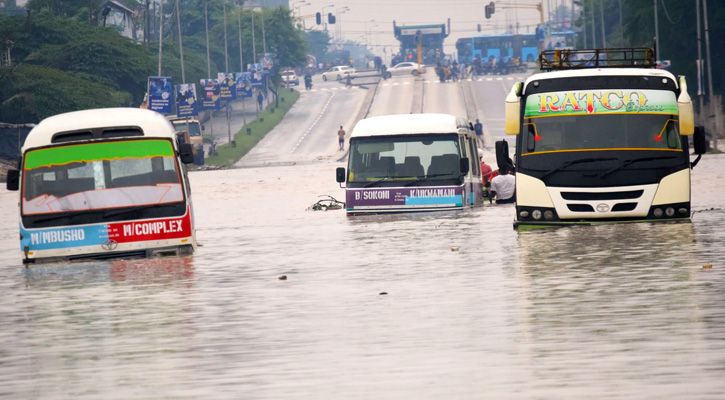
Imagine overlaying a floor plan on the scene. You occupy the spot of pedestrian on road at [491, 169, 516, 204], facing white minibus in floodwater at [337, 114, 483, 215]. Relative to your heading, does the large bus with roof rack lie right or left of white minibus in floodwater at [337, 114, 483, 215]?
left

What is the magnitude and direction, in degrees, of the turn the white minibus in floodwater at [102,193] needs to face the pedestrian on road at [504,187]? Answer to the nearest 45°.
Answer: approximately 135° to its left

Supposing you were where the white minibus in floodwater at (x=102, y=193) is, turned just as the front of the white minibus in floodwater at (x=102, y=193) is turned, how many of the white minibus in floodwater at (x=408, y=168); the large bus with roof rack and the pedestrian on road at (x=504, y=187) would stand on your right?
0

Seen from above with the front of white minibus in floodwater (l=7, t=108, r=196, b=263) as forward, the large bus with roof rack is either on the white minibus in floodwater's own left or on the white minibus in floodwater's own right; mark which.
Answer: on the white minibus in floodwater's own left

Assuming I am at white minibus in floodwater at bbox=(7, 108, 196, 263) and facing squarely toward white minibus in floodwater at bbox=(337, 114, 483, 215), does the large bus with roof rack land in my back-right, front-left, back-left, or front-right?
front-right

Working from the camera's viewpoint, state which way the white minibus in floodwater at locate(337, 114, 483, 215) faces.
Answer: facing the viewer

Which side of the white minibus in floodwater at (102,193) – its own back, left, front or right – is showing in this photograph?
front

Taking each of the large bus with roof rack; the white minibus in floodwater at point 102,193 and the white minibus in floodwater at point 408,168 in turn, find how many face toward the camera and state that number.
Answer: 3

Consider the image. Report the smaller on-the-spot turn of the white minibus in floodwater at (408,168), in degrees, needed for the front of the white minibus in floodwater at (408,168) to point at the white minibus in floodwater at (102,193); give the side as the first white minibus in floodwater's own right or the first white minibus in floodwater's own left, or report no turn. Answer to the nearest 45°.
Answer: approximately 45° to the first white minibus in floodwater's own right

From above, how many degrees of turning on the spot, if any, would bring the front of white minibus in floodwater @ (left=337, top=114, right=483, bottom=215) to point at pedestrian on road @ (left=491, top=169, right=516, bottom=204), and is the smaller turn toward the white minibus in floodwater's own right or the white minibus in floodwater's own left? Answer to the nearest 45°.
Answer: approximately 135° to the white minibus in floodwater's own left

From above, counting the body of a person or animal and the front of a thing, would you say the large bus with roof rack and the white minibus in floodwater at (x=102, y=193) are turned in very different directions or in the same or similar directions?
same or similar directions

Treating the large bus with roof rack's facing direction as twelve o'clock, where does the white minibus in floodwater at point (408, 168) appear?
The white minibus in floodwater is roughly at 5 o'clock from the large bus with roof rack.

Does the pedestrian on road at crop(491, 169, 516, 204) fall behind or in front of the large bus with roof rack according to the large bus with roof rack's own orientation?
behind

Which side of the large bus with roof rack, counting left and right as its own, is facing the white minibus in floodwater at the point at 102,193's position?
right

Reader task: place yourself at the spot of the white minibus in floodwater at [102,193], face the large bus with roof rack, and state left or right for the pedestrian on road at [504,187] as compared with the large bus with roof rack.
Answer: left
